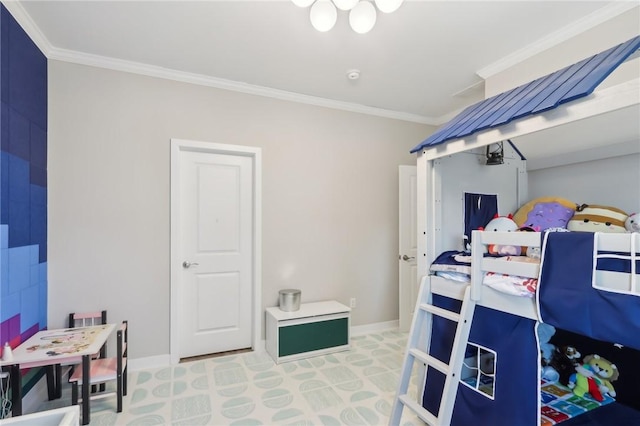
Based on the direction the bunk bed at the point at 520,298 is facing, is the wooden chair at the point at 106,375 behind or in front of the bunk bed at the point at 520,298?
in front

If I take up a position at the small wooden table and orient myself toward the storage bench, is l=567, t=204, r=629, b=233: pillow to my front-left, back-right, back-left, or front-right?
front-right

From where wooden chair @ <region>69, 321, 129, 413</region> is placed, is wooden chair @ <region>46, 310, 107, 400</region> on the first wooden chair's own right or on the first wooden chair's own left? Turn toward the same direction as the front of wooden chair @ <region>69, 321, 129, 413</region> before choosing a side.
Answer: on the first wooden chair's own right

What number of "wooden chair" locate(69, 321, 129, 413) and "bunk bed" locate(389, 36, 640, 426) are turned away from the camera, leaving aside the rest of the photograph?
0

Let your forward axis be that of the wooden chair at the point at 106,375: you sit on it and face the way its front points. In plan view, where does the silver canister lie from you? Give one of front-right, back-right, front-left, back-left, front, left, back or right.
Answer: back

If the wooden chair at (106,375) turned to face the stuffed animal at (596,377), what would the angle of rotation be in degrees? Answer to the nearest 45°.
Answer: approximately 135° to its left

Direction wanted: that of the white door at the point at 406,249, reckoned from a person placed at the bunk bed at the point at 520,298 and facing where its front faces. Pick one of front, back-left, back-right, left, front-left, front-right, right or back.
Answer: right

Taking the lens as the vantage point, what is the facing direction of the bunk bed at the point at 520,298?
facing the viewer and to the left of the viewer

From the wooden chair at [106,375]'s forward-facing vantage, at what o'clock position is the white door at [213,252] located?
The white door is roughly at 5 o'clock from the wooden chair.
